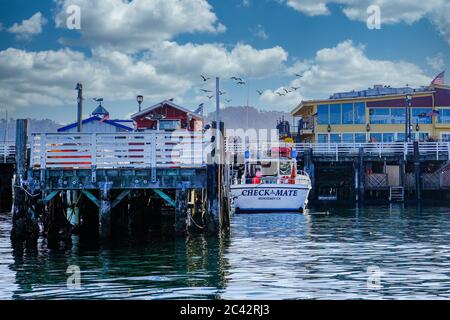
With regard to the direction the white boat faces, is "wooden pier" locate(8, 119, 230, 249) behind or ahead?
behind

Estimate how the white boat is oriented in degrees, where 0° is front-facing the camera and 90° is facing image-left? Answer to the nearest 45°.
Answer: approximately 180°
